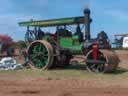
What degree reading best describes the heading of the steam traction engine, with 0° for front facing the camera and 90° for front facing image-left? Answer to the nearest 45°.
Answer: approximately 315°

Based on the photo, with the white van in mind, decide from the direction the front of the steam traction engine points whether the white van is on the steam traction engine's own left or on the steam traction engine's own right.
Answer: on the steam traction engine's own left
